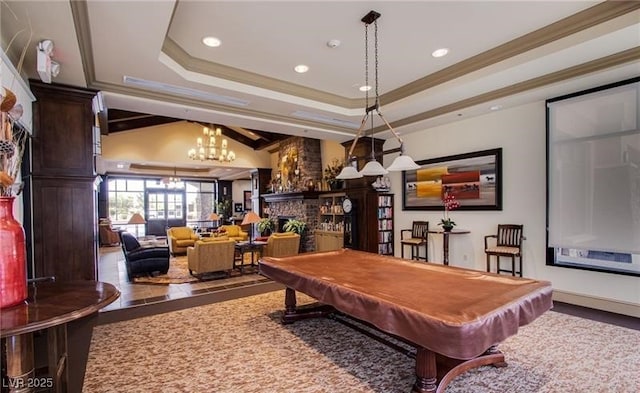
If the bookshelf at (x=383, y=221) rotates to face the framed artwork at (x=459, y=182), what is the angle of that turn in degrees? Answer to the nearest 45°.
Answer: approximately 45° to its left

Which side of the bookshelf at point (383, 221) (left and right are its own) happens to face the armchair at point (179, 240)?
right

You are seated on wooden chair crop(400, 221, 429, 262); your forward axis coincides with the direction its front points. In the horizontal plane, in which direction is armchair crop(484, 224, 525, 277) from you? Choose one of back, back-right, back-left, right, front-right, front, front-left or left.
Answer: left

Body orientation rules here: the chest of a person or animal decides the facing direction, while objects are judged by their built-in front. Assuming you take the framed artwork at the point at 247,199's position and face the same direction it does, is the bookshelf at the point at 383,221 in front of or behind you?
in front

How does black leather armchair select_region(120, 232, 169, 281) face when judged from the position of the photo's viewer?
facing to the right of the viewer

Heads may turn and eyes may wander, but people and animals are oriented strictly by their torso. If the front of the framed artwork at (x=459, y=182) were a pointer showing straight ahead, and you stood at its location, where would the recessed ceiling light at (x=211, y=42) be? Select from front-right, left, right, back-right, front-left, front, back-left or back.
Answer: front

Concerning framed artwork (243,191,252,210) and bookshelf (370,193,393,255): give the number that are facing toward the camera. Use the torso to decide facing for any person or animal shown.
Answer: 2

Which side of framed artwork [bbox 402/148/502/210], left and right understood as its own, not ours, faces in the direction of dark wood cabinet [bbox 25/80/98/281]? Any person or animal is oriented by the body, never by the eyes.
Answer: front

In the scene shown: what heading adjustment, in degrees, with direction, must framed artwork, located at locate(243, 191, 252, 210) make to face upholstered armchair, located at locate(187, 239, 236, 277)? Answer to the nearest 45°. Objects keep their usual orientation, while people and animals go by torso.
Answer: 0° — it already faces it

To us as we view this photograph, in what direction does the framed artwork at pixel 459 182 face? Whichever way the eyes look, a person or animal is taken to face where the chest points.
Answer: facing the viewer and to the left of the viewer

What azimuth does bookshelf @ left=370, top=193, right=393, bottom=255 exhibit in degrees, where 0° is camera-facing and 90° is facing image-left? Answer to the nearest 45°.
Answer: approximately 0°

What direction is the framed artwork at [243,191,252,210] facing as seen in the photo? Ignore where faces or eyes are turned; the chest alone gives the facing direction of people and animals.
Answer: toward the camera
